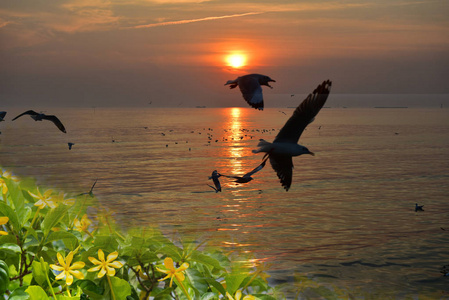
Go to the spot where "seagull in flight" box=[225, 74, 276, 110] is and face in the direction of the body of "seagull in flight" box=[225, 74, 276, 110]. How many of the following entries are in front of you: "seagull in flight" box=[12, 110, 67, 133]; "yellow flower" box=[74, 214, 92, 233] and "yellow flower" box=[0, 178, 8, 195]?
0

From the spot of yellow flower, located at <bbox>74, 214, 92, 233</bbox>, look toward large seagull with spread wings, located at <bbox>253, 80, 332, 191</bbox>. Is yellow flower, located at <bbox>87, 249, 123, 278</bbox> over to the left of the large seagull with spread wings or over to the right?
right

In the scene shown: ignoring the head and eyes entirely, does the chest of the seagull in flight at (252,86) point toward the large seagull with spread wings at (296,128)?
no

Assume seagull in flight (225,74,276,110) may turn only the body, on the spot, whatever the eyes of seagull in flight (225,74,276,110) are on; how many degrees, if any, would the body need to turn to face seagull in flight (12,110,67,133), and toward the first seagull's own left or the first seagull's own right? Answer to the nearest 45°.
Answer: approximately 180°

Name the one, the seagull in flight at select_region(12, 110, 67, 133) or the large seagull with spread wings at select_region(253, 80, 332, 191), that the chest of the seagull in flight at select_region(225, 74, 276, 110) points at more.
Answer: the large seagull with spread wings

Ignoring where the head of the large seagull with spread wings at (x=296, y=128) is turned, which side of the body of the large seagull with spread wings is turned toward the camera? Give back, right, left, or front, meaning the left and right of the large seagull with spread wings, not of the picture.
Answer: right

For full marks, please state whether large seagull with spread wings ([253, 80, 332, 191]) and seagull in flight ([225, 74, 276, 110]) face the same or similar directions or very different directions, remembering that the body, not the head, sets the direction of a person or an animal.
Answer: same or similar directions

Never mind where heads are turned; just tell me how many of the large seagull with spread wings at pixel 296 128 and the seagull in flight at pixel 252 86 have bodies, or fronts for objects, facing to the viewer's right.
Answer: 2

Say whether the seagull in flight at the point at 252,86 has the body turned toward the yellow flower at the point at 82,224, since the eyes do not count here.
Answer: no

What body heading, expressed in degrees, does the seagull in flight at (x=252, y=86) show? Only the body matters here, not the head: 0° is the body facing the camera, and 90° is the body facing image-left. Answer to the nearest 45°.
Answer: approximately 270°
